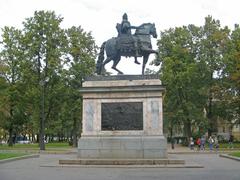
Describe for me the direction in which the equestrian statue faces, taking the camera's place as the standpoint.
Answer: facing to the right of the viewer

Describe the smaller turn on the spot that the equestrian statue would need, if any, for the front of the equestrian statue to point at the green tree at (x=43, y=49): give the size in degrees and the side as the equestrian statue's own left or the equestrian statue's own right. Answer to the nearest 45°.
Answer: approximately 135° to the equestrian statue's own left
